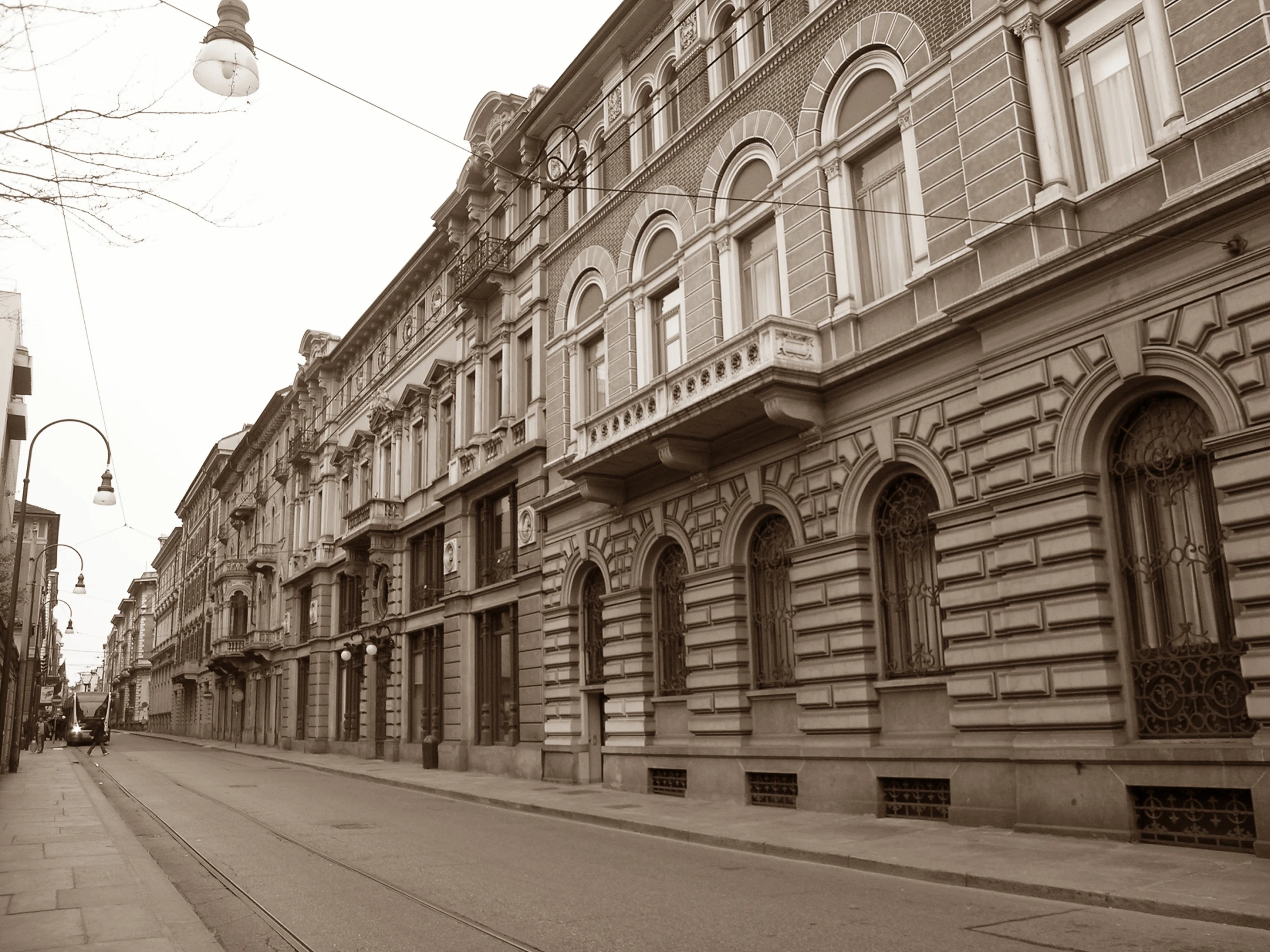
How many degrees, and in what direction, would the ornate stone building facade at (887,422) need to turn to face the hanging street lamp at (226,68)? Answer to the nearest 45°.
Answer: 0° — it already faces it

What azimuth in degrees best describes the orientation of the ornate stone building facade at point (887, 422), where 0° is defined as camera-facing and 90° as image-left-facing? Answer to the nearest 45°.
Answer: approximately 45°

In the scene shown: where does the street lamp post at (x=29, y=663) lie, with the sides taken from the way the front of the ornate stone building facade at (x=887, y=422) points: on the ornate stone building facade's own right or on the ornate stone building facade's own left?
on the ornate stone building facade's own right

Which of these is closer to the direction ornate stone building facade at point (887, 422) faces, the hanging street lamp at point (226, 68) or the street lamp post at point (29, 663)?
the hanging street lamp
